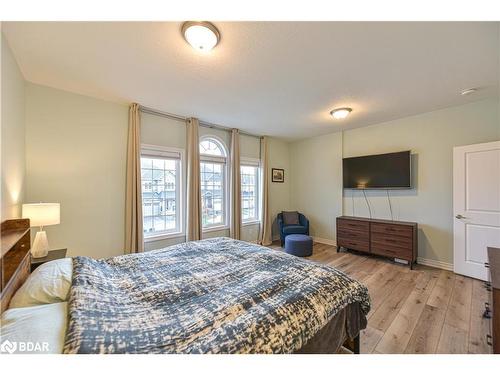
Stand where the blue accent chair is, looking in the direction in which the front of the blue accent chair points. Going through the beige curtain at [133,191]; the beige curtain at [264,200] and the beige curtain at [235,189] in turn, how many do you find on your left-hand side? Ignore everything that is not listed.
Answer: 0

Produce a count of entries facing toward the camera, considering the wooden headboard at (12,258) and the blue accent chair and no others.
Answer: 1

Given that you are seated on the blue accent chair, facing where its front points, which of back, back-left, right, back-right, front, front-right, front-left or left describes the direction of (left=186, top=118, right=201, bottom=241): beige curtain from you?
front-right

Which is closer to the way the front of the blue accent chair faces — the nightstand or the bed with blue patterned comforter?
the bed with blue patterned comforter

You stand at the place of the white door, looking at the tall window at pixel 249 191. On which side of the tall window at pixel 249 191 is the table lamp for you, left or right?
left

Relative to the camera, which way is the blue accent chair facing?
toward the camera

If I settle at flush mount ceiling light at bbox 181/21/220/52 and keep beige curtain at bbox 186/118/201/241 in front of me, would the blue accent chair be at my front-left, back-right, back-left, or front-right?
front-right

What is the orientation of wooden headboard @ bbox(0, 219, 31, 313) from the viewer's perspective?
to the viewer's right

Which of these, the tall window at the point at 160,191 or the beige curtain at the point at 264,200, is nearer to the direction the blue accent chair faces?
the tall window

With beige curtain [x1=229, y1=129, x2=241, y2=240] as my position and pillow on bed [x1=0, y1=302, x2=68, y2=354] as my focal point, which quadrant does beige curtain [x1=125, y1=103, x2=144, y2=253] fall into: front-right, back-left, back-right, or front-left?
front-right

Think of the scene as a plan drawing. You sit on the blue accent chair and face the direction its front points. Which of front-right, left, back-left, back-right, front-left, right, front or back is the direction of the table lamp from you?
front-right

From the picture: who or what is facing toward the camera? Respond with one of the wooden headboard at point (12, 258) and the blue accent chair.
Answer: the blue accent chair

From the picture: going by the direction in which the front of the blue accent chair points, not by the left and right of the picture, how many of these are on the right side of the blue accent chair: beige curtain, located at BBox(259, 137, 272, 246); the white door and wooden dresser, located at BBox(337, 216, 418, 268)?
1

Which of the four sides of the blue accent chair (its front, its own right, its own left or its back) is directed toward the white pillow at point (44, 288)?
front

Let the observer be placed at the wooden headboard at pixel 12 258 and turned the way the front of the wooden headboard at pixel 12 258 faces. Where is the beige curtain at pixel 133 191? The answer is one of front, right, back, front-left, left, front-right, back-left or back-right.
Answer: front-left

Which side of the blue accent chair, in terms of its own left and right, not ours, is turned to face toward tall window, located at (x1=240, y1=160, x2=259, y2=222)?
right

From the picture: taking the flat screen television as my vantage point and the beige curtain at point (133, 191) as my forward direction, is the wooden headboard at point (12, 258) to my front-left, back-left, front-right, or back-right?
front-left
